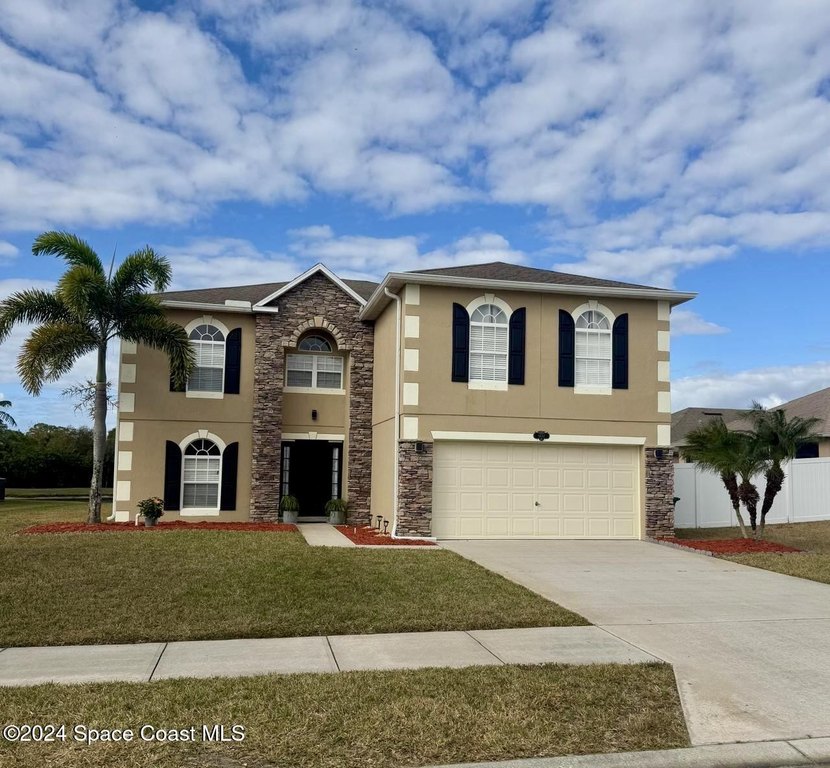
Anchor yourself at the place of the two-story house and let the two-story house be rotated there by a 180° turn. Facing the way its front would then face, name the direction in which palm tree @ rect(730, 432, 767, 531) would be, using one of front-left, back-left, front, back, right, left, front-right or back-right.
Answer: right

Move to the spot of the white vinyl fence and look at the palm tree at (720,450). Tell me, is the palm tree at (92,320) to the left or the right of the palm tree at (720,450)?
right

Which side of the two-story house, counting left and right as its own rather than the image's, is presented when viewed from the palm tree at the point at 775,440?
left

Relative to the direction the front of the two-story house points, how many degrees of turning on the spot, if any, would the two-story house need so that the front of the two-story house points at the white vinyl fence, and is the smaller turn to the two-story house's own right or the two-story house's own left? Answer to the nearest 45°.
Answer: approximately 135° to the two-story house's own left

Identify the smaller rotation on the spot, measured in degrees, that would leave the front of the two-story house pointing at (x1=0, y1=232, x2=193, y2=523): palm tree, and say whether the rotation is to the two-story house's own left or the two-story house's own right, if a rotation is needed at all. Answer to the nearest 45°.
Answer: approximately 90° to the two-story house's own right

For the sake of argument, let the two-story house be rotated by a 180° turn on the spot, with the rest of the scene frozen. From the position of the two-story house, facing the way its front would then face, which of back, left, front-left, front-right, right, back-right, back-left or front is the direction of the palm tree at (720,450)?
right

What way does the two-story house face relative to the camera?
toward the camera
